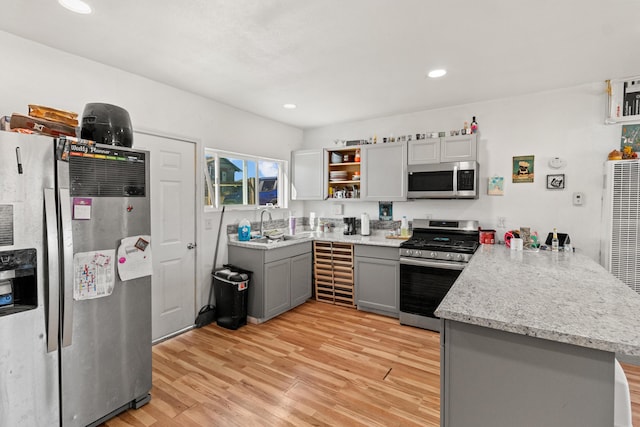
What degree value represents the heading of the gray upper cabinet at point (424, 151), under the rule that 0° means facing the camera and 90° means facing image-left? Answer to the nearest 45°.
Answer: approximately 0°

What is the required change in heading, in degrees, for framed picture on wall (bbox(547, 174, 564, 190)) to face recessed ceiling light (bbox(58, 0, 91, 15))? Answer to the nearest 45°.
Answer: approximately 45° to its right

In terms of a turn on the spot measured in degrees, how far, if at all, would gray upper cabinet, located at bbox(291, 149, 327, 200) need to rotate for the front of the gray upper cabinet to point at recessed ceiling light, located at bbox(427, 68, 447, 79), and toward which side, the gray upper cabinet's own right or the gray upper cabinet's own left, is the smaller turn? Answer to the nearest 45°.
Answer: approximately 90° to the gray upper cabinet's own left

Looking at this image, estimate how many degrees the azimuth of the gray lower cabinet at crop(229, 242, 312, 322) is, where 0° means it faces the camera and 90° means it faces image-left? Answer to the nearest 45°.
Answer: approximately 315°

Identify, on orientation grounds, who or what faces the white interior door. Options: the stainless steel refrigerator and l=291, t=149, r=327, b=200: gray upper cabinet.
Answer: the gray upper cabinet

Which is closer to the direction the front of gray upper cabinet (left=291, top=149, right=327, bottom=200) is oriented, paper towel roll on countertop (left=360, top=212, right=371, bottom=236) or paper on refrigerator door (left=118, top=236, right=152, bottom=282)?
the paper on refrigerator door

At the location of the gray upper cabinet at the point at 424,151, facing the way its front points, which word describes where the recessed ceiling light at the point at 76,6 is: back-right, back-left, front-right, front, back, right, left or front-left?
front-right

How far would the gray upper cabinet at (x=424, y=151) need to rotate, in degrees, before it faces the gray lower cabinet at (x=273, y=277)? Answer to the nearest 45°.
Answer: approximately 45° to its right

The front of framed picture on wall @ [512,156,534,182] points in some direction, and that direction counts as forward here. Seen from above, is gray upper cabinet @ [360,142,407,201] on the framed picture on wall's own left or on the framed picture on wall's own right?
on the framed picture on wall's own right

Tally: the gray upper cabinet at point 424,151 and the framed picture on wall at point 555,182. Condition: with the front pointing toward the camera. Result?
2

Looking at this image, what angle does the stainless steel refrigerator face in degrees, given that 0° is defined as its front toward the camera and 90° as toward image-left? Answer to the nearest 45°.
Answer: approximately 315°

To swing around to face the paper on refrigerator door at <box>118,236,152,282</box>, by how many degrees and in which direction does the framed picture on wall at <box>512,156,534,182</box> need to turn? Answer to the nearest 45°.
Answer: approximately 45° to its right
